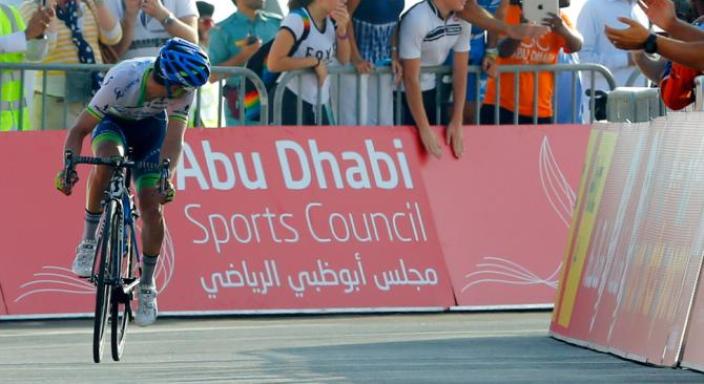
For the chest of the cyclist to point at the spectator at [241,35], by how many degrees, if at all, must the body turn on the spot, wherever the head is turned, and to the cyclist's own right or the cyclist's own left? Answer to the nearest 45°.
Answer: approximately 180°

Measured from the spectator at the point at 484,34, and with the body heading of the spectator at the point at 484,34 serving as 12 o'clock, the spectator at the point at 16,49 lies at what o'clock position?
the spectator at the point at 16,49 is roughly at 4 o'clock from the spectator at the point at 484,34.

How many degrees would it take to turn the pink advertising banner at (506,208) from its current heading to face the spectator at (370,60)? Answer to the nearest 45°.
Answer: approximately 90° to its right

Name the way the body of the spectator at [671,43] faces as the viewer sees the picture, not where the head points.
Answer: to the viewer's left
